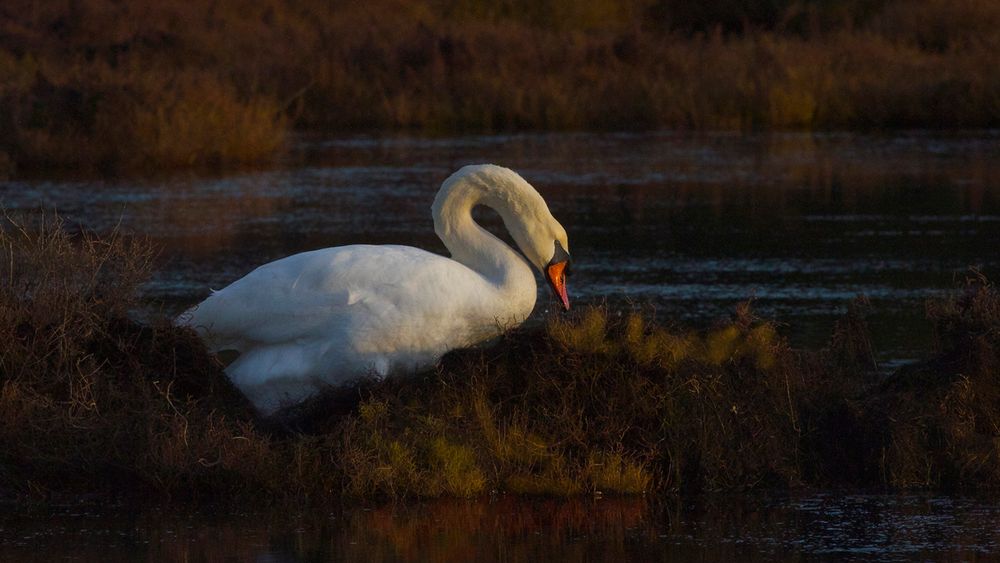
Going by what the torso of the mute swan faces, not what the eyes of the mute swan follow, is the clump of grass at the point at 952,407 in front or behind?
in front

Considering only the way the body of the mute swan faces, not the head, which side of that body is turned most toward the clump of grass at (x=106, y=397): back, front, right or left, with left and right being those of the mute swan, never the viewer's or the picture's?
back

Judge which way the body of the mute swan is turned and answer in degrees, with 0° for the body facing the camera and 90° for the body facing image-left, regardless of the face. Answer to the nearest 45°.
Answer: approximately 270°
